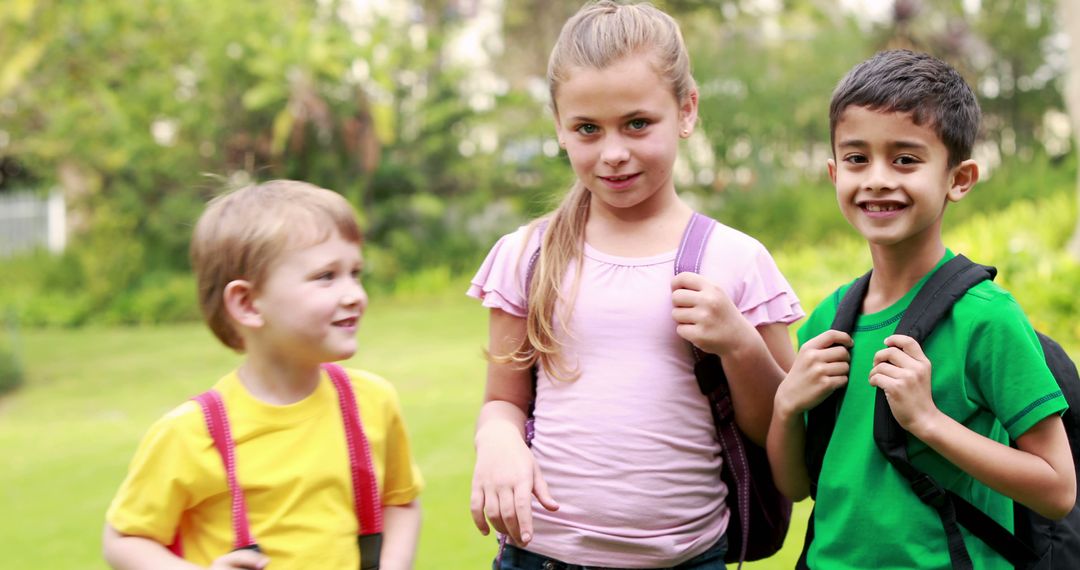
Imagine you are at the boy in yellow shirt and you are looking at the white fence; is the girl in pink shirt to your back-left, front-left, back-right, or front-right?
back-right

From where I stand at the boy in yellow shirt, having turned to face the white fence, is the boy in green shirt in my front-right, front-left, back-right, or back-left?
back-right

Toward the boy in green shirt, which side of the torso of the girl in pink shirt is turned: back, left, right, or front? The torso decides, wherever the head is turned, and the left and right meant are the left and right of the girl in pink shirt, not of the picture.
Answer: left

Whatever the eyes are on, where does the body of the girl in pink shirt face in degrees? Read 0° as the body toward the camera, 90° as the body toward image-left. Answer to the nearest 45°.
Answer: approximately 0°

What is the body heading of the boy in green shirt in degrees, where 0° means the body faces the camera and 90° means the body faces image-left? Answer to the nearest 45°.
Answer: approximately 45°

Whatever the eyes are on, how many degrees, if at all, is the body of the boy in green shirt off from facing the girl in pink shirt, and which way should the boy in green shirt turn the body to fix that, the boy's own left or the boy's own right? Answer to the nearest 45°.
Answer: approximately 45° to the boy's own right

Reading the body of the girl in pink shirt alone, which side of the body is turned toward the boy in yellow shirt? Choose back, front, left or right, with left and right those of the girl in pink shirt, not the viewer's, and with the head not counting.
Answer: right

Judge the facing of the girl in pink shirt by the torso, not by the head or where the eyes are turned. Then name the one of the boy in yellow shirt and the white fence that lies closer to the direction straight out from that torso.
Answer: the boy in yellow shirt

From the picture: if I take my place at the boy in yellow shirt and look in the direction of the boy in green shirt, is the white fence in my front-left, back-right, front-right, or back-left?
back-left

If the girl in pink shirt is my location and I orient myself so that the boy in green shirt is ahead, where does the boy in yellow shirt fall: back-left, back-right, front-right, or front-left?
back-right
